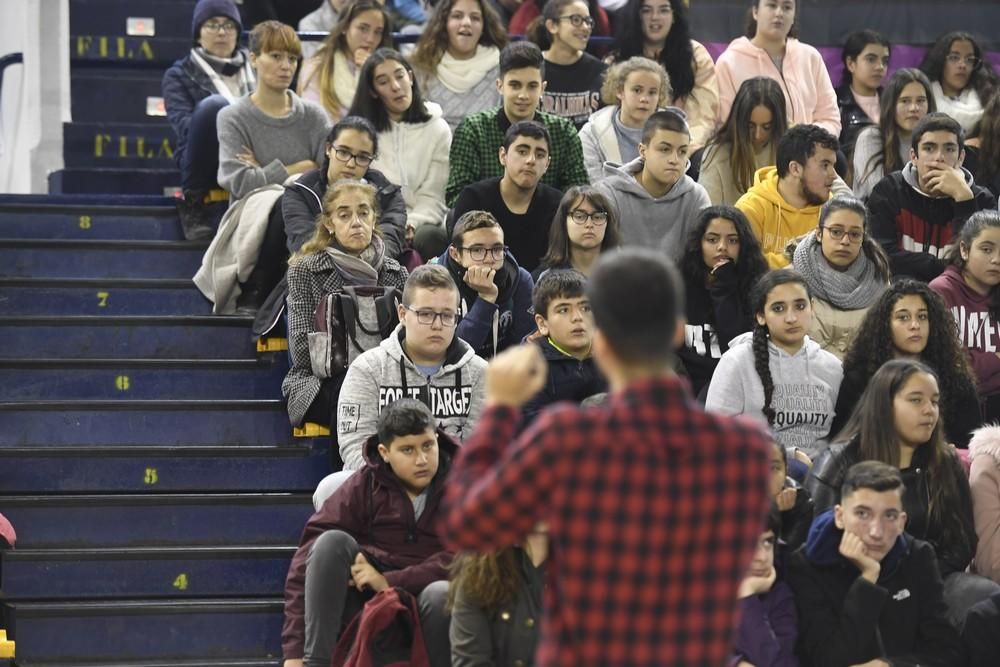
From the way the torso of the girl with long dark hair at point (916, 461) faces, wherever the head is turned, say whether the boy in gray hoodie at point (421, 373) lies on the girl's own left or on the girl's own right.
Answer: on the girl's own right

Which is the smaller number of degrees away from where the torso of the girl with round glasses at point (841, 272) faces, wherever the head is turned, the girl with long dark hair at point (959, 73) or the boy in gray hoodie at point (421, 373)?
the boy in gray hoodie

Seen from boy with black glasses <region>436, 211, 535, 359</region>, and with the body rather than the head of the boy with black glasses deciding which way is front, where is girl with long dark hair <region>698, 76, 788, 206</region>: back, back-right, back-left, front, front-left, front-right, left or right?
back-left

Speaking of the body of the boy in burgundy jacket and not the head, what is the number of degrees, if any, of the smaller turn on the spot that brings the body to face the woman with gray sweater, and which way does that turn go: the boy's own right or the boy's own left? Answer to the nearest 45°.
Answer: approximately 135° to the boy's own left

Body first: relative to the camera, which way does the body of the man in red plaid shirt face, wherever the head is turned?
away from the camera

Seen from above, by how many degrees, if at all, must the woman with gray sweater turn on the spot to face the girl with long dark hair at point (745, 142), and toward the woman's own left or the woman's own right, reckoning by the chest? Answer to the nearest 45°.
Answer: approximately 45° to the woman's own left

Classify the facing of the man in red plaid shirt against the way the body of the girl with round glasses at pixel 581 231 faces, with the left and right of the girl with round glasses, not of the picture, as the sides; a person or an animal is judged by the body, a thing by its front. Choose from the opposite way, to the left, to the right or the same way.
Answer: the opposite way

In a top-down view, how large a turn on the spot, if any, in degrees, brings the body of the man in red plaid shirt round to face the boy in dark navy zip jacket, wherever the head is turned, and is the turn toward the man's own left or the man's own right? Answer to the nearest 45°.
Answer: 0° — they already face them

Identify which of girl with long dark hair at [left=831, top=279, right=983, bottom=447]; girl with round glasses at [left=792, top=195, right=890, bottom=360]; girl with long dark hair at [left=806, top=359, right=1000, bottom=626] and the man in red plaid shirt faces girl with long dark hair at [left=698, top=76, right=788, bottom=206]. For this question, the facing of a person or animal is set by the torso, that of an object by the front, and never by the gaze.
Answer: the man in red plaid shirt

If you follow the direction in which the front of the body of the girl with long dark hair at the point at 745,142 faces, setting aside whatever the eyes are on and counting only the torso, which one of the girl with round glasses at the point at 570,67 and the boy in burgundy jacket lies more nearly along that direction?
the boy in burgundy jacket
